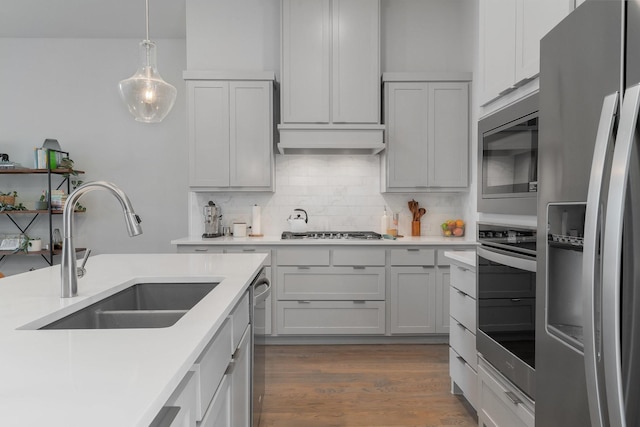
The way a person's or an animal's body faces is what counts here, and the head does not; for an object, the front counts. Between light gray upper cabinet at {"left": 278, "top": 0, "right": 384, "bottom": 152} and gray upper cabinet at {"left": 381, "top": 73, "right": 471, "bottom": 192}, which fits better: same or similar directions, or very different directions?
same or similar directions

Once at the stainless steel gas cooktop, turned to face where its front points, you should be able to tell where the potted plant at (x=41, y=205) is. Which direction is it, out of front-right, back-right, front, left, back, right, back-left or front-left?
right

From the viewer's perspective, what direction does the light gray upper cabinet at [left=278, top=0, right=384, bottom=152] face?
toward the camera

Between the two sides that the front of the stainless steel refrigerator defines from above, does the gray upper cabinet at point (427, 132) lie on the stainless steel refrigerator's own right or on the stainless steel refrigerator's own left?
on the stainless steel refrigerator's own right

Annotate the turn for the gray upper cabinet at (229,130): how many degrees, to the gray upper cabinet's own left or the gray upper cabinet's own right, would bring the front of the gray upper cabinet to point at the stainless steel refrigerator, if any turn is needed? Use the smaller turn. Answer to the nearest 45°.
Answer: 0° — it already faces it

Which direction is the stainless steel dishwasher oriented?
to the viewer's right

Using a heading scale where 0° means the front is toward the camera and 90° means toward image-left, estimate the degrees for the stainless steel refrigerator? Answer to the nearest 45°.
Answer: approximately 45°

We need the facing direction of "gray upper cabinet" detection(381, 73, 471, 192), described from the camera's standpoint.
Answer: facing the viewer

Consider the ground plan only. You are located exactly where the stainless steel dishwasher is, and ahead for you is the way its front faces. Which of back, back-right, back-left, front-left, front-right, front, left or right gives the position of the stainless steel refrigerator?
front-right

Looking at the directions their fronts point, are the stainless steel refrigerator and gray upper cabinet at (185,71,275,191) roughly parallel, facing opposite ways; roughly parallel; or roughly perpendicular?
roughly perpendicular

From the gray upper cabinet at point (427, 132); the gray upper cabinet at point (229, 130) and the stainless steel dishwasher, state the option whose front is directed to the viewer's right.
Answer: the stainless steel dishwasher

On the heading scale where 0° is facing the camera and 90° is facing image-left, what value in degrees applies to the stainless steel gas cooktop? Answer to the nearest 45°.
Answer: approximately 0°
